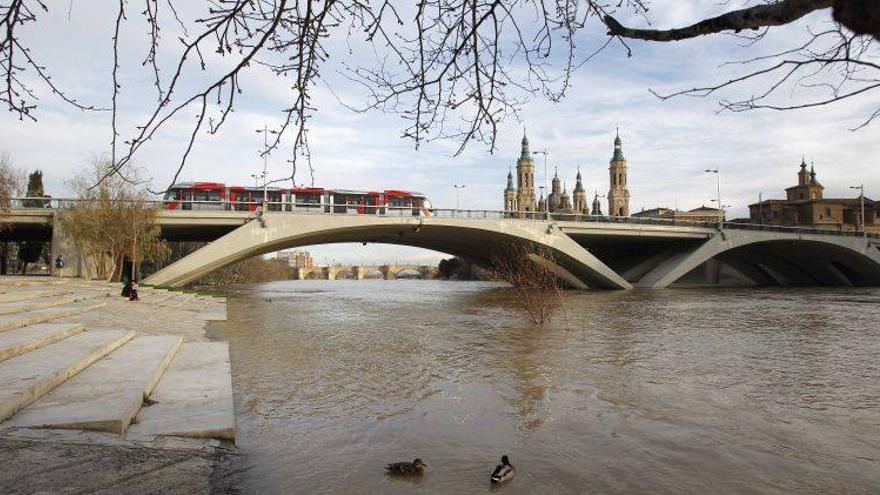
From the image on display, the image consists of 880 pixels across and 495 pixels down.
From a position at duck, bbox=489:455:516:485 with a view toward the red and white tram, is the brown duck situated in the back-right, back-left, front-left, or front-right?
front-left

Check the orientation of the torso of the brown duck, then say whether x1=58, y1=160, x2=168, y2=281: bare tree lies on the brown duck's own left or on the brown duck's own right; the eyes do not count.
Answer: on the brown duck's own left

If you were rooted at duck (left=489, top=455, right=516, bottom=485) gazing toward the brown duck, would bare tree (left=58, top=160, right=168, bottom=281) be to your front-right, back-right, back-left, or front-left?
front-right

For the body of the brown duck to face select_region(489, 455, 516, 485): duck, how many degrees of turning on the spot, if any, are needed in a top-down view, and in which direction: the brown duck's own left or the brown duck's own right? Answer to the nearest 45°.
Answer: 0° — it already faces it

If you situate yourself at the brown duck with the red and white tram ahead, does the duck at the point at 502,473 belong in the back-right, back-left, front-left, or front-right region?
back-right

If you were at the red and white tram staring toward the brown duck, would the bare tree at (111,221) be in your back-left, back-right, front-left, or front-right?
front-right

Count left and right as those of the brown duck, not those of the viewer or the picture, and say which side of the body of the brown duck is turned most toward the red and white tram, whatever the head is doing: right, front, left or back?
left

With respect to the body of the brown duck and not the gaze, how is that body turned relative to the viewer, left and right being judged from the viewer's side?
facing to the right of the viewer
